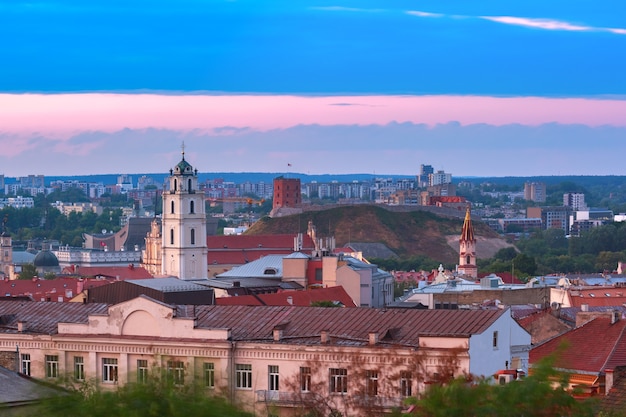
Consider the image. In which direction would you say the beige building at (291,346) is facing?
toward the camera
